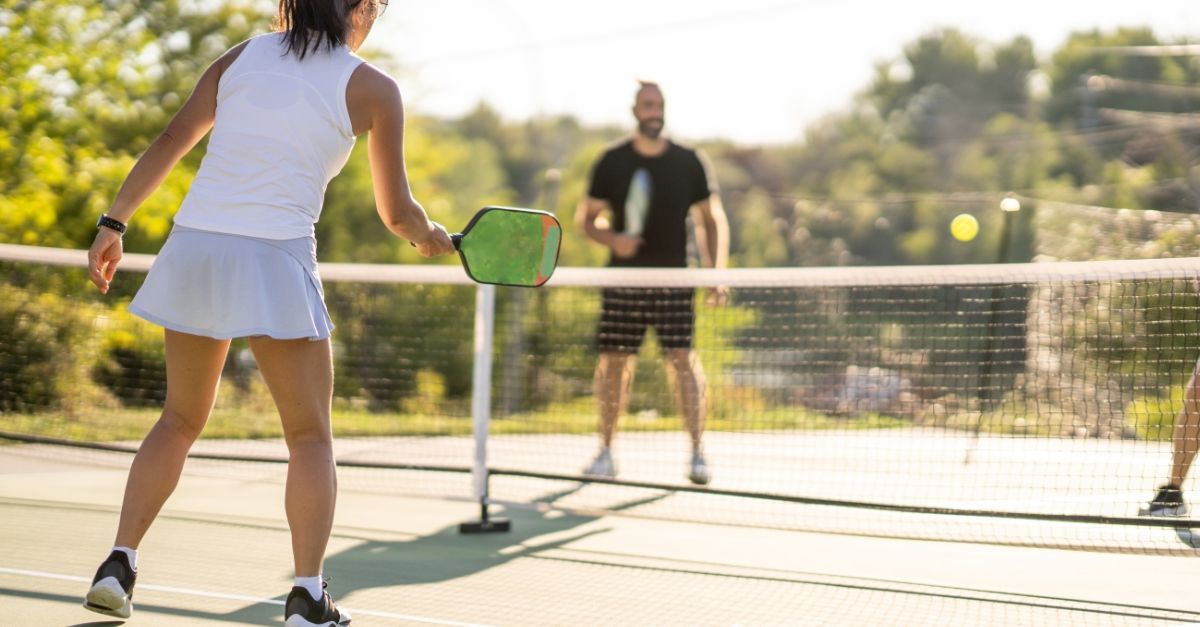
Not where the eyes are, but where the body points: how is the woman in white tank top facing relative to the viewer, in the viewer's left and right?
facing away from the viewer and to the right of the viewer

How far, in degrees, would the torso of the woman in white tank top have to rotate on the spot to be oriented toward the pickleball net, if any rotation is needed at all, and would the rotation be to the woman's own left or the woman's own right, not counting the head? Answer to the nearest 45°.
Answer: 0° — they already face it
